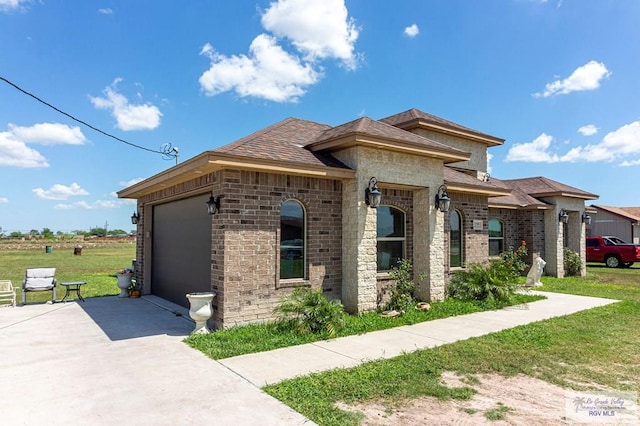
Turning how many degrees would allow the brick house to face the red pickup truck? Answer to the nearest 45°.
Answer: approximately 90° to its left

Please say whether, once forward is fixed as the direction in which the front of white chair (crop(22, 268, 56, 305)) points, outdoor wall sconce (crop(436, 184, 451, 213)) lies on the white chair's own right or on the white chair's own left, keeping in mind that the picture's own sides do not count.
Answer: on the white chair's own left

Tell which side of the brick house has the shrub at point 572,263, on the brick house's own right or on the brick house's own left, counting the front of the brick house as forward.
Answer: on the brick house's own left

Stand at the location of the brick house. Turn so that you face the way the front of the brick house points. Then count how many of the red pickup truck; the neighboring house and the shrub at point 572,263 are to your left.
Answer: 3

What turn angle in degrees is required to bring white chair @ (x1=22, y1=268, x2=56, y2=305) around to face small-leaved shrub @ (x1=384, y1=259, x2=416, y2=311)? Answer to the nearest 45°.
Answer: approximately 45° to its left

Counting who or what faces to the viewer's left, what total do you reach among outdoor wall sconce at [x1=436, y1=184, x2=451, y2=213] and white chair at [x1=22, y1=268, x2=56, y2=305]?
0

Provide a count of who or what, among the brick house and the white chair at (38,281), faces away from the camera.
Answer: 0

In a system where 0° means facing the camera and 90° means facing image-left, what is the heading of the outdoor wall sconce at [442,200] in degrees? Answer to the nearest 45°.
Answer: approximately 315°

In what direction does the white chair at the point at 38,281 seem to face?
toward the camera

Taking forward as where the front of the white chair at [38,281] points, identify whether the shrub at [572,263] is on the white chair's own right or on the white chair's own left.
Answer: on the white chair's own left

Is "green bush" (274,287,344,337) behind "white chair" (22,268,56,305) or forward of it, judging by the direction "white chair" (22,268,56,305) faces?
forward

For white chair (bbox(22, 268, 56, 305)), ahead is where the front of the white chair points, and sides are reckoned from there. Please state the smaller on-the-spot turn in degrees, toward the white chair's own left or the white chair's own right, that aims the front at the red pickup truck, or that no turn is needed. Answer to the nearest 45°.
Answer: approximately 90° to the white chair's own left
